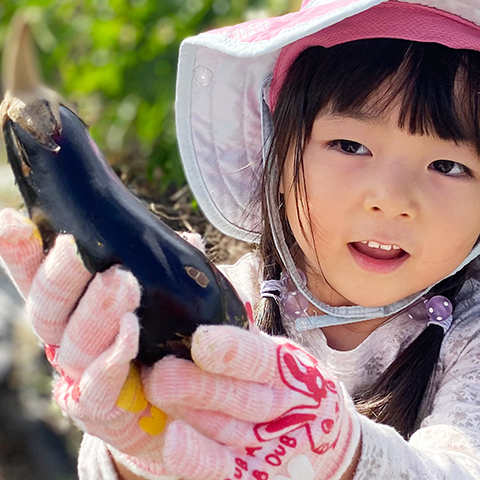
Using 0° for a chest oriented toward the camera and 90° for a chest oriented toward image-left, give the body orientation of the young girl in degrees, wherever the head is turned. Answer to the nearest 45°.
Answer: approximately 0°
